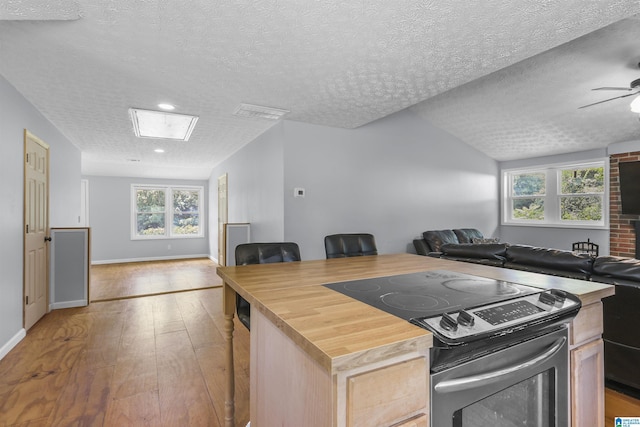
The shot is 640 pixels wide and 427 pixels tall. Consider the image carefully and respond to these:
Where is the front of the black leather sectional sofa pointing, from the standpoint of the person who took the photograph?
facing away from the viewer and to the right of the viewer

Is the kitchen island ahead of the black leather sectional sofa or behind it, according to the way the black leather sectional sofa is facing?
behind

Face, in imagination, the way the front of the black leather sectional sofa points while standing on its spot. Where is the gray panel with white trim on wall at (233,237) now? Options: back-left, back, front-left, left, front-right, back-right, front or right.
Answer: back-left

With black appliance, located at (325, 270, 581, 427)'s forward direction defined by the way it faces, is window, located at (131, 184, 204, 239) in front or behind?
behind

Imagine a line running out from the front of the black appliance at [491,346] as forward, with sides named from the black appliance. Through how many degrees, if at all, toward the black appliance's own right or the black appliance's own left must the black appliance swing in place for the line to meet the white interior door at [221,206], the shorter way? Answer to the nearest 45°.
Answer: approximately 180°

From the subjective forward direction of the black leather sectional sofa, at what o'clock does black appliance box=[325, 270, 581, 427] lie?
The black appliance is roughly at 5 o'clock from the black leather sectional sofa.

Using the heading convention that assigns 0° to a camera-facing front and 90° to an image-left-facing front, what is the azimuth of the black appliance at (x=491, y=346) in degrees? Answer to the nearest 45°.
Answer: approximately 315°

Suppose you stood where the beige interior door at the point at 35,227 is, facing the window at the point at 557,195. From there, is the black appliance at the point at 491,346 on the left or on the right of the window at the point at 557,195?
right
